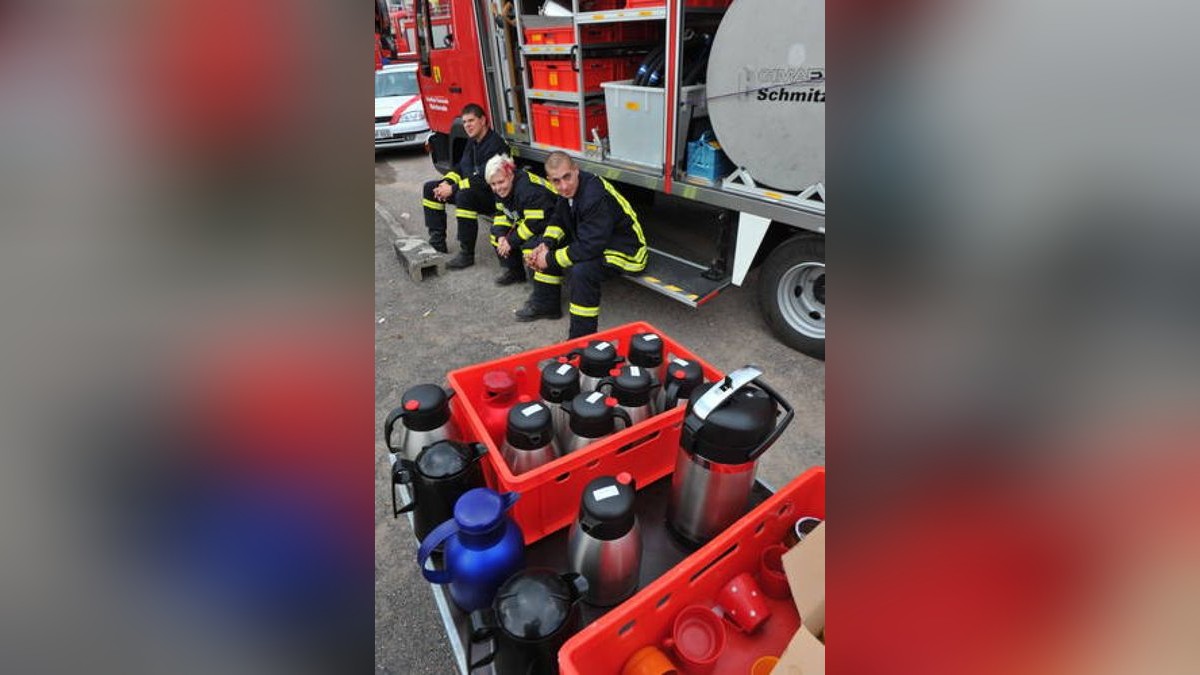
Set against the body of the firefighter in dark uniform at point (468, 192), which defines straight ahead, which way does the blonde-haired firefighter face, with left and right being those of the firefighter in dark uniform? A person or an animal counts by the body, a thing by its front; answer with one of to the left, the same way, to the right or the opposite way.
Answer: the same way

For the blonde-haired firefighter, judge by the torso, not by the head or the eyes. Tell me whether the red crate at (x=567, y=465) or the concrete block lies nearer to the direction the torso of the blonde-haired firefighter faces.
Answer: the red crate

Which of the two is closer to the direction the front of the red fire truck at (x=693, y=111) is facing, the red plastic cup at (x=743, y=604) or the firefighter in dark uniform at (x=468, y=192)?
the firefighter in dark uniform

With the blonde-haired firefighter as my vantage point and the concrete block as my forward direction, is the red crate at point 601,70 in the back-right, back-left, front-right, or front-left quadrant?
back-right

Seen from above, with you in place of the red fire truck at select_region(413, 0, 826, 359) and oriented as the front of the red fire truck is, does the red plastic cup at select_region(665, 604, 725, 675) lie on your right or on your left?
on your left

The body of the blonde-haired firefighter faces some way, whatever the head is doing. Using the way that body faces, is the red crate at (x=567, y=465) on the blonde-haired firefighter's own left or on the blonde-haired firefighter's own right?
on the blonde-haired firefighter's own left

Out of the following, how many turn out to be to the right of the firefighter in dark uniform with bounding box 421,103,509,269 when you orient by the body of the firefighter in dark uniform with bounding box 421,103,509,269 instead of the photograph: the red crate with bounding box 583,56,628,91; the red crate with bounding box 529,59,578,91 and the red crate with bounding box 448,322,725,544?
0

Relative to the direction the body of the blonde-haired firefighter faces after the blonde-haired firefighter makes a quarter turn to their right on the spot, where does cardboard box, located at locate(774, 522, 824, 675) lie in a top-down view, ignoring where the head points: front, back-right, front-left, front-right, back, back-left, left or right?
back-left

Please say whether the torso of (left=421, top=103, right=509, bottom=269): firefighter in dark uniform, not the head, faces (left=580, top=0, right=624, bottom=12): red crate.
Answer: no

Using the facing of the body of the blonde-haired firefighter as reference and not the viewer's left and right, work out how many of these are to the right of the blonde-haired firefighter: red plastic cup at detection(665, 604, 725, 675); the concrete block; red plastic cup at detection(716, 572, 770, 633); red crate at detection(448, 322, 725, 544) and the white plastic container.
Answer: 1

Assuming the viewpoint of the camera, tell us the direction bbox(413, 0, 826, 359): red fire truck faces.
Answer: facing away from the viewer and to the left of the viewer

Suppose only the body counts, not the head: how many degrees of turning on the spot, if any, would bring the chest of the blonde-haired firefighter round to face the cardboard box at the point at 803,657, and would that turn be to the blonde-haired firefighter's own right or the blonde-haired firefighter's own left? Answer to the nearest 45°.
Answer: approximately 45° to the blonde-haired firefighter's own left

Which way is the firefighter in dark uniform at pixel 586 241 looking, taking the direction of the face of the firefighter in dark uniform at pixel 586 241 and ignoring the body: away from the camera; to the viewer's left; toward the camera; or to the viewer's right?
toward the camera

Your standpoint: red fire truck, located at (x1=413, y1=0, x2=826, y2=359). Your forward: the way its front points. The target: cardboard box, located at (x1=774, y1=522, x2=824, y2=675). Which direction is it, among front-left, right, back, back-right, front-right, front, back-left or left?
back-left

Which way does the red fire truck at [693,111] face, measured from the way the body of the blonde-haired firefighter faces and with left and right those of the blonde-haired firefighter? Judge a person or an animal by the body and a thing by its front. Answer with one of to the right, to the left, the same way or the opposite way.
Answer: to the right

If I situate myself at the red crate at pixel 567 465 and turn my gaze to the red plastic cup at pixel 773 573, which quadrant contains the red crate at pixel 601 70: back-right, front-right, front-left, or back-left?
back-left

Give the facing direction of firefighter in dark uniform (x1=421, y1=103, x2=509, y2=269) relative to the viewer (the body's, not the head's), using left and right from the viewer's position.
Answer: facing the viewer and to the left of the viewer
